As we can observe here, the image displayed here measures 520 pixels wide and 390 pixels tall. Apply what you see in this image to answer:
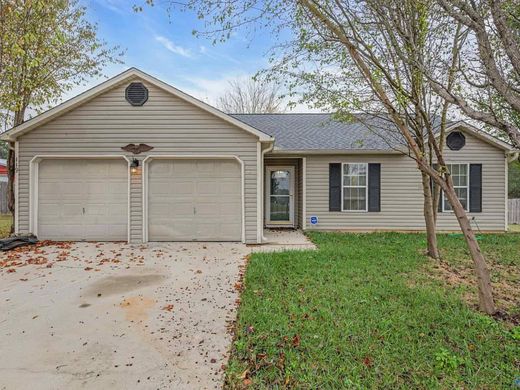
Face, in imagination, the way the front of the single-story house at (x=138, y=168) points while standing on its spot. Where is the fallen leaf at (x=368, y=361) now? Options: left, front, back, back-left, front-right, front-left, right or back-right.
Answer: front-left

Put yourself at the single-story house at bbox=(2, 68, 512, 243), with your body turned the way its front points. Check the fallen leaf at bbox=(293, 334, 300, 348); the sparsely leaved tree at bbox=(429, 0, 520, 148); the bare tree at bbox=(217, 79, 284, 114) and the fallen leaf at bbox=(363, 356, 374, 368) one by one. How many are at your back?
1

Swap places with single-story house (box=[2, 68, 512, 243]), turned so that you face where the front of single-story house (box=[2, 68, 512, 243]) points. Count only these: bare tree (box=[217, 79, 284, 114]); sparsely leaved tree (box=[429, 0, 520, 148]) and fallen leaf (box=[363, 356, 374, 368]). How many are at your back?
1

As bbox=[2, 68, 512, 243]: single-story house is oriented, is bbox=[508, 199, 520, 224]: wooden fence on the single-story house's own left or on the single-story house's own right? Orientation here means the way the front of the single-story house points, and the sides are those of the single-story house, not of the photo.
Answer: on the single-story house's own left

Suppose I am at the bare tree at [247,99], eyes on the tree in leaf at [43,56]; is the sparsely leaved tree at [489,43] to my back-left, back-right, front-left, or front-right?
front-left

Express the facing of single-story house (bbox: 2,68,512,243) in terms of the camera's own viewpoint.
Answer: facing the viewer

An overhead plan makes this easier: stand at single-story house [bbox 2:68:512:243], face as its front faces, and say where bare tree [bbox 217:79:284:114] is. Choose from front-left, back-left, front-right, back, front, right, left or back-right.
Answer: back

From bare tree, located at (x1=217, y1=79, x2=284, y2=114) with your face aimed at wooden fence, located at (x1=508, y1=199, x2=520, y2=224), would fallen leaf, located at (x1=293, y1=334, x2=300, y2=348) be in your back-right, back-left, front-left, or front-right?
front-right

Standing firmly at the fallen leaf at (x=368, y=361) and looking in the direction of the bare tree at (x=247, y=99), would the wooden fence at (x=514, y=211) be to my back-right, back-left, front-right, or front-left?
front-right

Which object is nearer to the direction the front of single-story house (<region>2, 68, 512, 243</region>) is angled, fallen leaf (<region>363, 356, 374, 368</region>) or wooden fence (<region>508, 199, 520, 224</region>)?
the fallen leaf

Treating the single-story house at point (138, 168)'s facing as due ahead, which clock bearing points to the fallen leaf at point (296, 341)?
The fallen leaf is roughly at 11 o'clock from the single-story house.

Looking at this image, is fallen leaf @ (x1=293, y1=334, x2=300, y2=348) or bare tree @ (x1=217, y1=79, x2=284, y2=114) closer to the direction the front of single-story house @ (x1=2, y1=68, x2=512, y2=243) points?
the fallen leaf

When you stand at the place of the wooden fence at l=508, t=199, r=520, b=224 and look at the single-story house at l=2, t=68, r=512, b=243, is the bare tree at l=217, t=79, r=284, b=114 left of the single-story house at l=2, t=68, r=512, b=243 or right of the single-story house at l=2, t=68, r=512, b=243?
right
